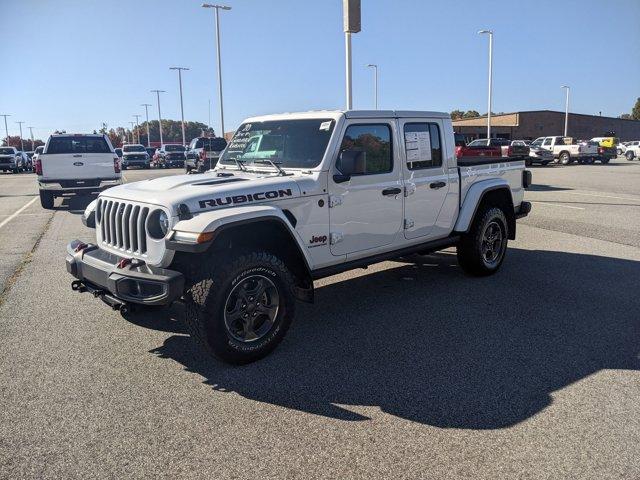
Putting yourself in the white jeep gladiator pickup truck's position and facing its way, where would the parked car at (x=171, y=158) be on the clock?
The parked car is roughly at 4 o'clock from the white jeep gladiator pickup truck.

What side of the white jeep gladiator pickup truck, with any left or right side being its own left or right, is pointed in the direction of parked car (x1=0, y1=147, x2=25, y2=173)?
right

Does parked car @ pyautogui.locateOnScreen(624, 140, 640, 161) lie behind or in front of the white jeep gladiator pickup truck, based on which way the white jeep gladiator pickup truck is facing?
behind

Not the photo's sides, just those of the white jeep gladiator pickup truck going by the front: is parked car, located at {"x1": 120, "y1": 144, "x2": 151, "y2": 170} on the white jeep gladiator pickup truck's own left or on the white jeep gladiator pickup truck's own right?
on the white jeep gladiator pickup truck's own right

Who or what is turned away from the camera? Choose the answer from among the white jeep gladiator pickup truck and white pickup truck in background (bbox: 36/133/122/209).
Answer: the white pickup truck in background

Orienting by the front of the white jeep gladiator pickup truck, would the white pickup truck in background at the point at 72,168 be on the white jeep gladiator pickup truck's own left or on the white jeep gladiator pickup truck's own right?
on the white jeep gladiator pickup truck's own right

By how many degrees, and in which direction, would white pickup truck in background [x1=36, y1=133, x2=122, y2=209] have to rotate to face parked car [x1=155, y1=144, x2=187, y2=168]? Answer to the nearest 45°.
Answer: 0° — it already faces it

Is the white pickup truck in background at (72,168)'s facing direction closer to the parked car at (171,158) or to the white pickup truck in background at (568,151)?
the parked car

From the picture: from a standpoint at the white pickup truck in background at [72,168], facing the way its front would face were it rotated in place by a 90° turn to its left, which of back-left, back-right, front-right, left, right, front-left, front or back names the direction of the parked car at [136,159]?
right

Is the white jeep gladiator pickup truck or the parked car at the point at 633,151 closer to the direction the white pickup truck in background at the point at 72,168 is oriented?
the parked car

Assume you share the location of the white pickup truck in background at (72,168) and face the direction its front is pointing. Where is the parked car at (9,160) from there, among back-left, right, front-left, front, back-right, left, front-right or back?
front

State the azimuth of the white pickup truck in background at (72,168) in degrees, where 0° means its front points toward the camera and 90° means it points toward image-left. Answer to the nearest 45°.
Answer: approximately 180°

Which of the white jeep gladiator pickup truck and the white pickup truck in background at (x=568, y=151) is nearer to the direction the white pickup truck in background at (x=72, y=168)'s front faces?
the white pickup truck in background

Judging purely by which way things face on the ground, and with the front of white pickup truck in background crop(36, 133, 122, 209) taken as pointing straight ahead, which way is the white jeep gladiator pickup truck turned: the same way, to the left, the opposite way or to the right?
to the left

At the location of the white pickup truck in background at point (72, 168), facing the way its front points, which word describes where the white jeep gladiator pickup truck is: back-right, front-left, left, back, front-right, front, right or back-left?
back

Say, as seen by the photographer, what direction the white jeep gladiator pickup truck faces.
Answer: facing the viewer and to the left of the viewer

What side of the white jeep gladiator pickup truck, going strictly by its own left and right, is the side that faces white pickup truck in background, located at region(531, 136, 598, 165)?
back
